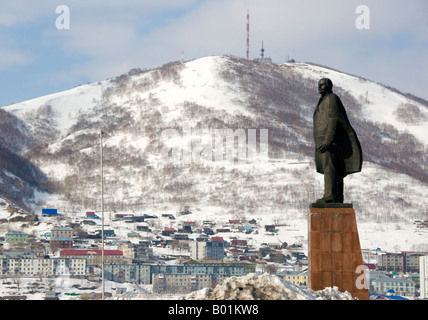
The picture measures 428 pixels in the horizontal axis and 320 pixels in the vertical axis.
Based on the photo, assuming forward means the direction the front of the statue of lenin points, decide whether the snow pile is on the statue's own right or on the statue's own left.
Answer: on the statue's own left

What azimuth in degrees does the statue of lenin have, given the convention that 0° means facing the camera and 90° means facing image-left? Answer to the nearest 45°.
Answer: approximately 90°
